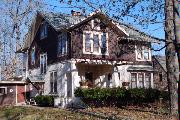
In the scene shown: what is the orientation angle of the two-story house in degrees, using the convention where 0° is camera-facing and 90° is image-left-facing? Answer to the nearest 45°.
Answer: approximately 315°

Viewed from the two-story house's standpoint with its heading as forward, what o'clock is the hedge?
The hedge is roughly at 1 o'clock from the two-story house.
